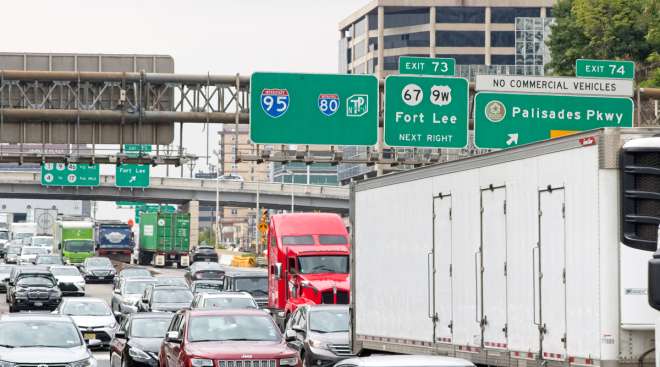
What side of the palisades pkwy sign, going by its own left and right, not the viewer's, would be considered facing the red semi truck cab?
right

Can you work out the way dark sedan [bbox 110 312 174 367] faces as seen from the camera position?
facing the viewer and to the right of the viewer

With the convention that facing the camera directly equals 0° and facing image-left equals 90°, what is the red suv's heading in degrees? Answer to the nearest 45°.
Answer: approximately 0°

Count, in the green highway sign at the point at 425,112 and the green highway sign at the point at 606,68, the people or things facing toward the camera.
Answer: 2

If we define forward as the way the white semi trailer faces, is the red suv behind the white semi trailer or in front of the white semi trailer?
behind
